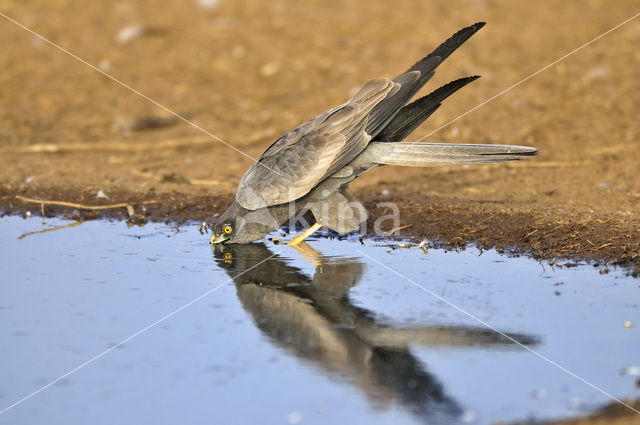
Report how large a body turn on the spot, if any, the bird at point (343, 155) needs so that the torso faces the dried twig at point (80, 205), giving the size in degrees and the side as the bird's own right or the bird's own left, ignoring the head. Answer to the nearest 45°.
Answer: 0° — it already faces it

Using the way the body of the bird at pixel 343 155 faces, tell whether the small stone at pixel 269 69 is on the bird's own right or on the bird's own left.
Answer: on the bird's own right

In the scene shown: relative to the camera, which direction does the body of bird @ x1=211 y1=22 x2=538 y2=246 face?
to the viewer's left

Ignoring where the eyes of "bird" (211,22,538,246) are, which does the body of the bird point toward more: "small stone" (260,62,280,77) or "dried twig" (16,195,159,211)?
the dried twig

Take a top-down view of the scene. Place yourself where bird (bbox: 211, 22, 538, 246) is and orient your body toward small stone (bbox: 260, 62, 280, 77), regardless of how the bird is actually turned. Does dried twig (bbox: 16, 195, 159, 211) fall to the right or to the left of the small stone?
left
